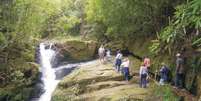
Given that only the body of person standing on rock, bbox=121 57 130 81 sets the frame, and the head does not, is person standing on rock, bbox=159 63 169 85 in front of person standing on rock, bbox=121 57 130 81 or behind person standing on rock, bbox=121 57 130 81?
behind

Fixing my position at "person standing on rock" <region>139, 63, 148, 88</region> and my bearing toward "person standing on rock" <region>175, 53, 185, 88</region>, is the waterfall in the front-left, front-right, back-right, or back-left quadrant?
back-right

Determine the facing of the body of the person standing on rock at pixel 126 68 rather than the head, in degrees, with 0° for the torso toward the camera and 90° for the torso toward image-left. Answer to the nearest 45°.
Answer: approximately 90°

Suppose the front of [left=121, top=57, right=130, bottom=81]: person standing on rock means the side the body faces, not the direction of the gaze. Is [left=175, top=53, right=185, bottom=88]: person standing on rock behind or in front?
behind
